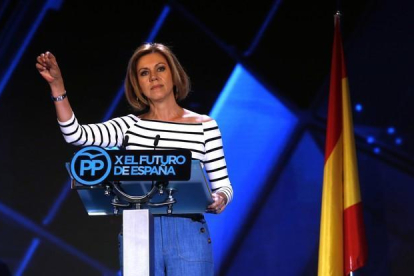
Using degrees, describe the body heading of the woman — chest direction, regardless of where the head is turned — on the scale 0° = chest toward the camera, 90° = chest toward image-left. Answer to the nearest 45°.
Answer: approximately 0°

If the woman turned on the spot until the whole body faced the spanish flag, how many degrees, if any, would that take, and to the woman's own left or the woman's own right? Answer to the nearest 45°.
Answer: approximately 135° to the woman's own left

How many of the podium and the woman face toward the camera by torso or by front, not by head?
2

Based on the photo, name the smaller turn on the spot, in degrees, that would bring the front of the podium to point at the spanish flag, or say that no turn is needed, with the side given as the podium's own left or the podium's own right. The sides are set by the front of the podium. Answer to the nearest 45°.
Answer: approximately 135° to the podium's own left

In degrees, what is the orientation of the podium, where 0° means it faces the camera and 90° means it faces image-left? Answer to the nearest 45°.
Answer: approximately 0°
